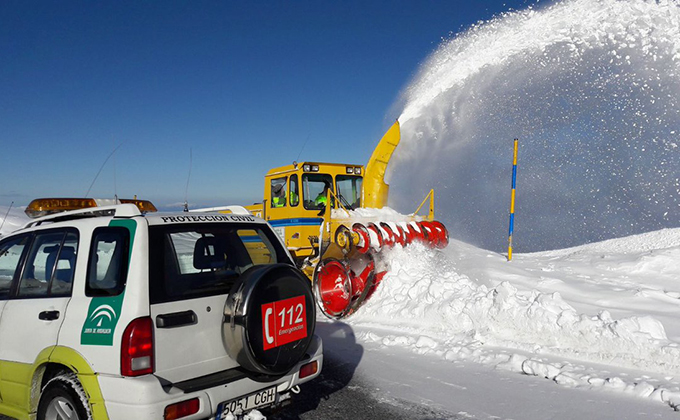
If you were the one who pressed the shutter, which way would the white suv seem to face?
facing away from the viewer and to the left of the viewer
